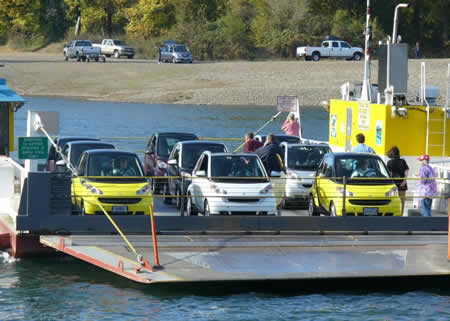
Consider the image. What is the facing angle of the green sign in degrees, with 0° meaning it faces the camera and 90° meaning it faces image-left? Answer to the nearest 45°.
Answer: approximately 0°

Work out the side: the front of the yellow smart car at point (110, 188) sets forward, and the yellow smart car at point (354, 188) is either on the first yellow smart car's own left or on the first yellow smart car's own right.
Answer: on the first yellow smart car's own left

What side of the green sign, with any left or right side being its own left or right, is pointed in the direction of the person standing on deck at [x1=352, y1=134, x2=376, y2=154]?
left

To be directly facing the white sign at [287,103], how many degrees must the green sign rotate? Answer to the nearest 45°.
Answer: approximately 135° to its left

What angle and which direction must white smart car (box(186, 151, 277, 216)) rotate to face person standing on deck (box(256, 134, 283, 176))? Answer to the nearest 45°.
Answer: approximately 135° to its left
